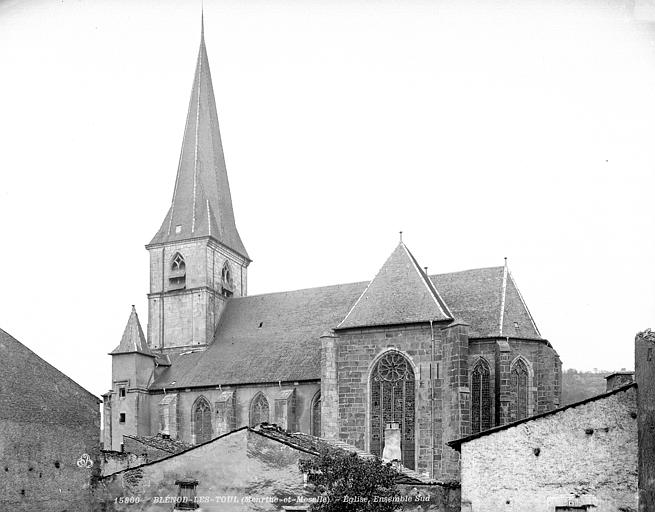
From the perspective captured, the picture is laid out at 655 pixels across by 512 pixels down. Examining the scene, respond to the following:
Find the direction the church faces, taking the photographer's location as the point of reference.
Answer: facing away from the viewer and to the left of the viewer

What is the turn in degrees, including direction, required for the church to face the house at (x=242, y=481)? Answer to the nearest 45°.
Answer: approximately 135° to its left

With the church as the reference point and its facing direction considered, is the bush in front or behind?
behind
